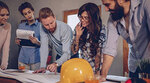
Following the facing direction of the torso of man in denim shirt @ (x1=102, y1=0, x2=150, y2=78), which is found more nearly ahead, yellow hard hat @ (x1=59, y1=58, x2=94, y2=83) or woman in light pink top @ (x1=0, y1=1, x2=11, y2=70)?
the yellow hard hat

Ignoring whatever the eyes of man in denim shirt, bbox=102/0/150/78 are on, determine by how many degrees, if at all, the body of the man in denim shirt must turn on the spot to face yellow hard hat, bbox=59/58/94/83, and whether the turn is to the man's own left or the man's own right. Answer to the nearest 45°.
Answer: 0° — they already face it
